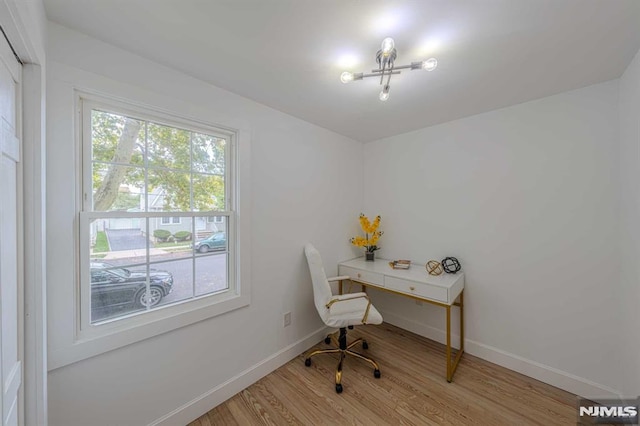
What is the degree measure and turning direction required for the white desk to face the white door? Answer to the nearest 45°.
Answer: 0° — it already faces it

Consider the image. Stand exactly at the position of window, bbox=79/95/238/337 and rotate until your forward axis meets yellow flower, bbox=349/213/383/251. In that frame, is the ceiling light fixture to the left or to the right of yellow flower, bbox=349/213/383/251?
right

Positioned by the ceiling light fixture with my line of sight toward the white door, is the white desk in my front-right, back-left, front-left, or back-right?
back-right

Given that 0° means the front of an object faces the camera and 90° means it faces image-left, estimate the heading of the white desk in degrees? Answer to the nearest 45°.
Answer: approximately 45°

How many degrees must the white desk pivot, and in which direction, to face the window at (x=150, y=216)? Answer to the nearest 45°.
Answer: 0° — it already faces it
